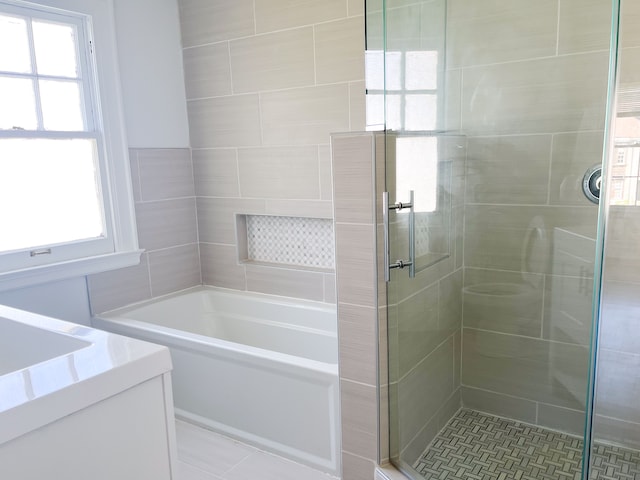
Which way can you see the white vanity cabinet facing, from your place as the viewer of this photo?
facing away from the viewer and to the right of the viewer

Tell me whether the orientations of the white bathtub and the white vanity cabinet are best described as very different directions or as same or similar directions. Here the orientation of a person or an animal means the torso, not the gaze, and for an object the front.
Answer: very different directions

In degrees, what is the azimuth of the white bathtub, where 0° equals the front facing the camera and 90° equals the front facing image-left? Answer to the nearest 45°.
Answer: approximately 45°

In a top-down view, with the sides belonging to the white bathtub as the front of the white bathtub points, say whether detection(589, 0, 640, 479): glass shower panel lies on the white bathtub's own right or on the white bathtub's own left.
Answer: on the white bathtub's own left

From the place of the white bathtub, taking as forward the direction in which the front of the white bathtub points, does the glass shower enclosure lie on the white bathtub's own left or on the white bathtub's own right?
on the white bathtub's own left
